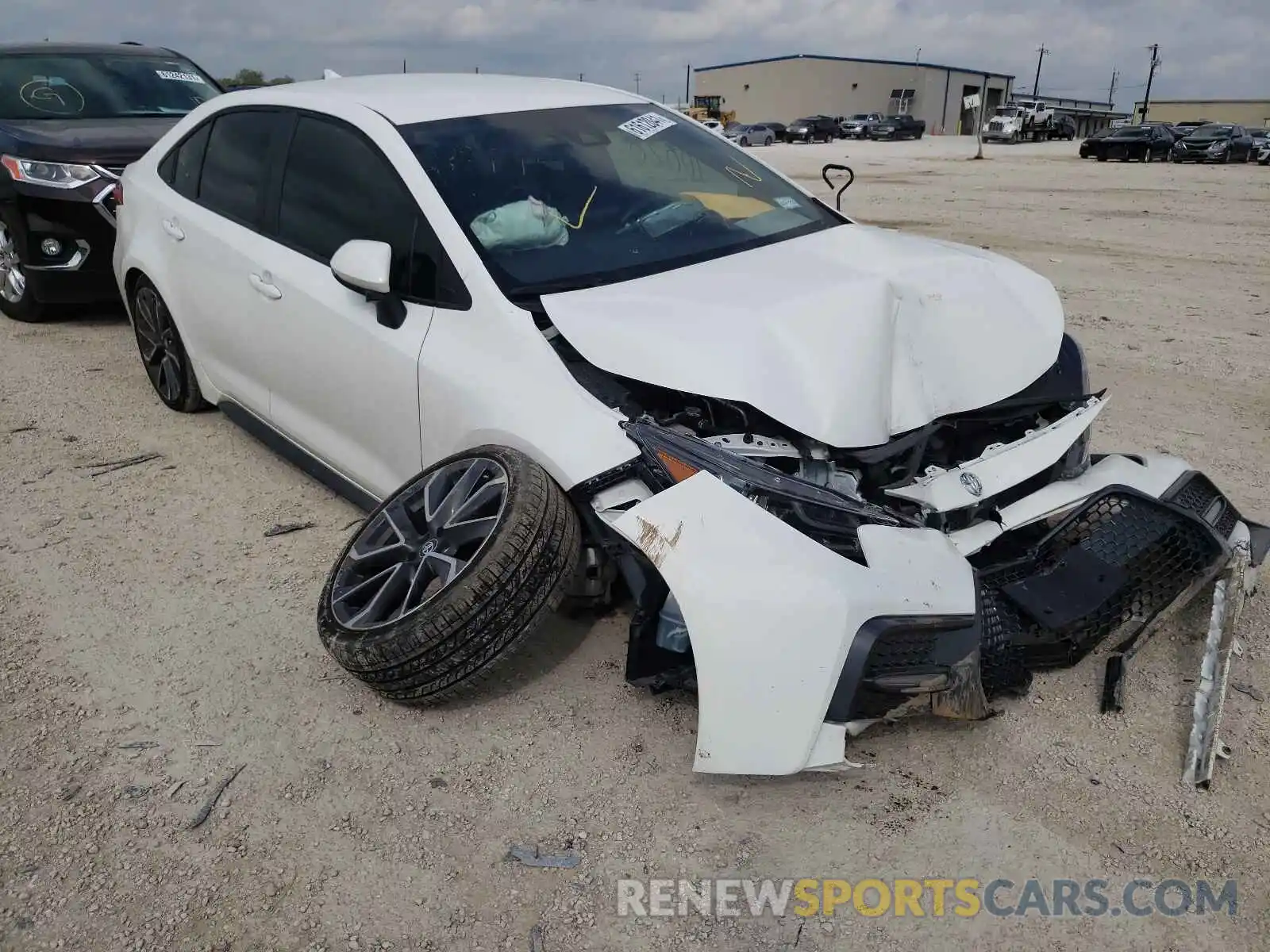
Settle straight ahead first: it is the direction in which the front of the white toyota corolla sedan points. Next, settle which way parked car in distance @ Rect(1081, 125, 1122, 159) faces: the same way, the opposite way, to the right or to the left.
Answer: to the right

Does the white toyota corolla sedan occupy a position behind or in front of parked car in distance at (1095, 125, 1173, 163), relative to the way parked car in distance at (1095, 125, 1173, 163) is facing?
in front

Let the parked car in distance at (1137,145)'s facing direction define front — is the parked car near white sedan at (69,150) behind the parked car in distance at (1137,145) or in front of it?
in front

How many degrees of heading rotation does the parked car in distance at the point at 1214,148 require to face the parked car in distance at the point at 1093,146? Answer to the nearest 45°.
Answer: approximately 45° to its right

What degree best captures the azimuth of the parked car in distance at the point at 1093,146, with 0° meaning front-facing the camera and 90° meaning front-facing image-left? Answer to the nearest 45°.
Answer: approximately 45°

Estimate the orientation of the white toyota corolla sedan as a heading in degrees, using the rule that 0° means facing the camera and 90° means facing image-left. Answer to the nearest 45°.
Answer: approximately 315°

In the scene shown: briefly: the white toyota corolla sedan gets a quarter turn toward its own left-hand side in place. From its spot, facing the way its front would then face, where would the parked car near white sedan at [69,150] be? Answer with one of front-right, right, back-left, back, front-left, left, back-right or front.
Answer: left

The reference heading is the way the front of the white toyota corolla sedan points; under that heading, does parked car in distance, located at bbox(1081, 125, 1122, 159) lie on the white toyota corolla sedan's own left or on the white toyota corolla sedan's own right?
on the white toyota corolla sedan's own left

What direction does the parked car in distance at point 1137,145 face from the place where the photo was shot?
facing the viewer and to the left of the viewer

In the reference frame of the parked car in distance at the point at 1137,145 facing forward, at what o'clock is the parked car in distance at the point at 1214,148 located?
the parked car in distance at the point at 1214,148 is roughly at 8 o'clock from the parked car in distance at the point at 1137,145.

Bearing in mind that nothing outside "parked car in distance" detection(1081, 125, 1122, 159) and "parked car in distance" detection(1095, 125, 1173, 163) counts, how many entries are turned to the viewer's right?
0

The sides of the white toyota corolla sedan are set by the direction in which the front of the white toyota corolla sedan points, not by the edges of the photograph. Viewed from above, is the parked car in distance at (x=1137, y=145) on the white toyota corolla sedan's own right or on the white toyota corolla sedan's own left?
on the white toyota corolla sedan's own left
